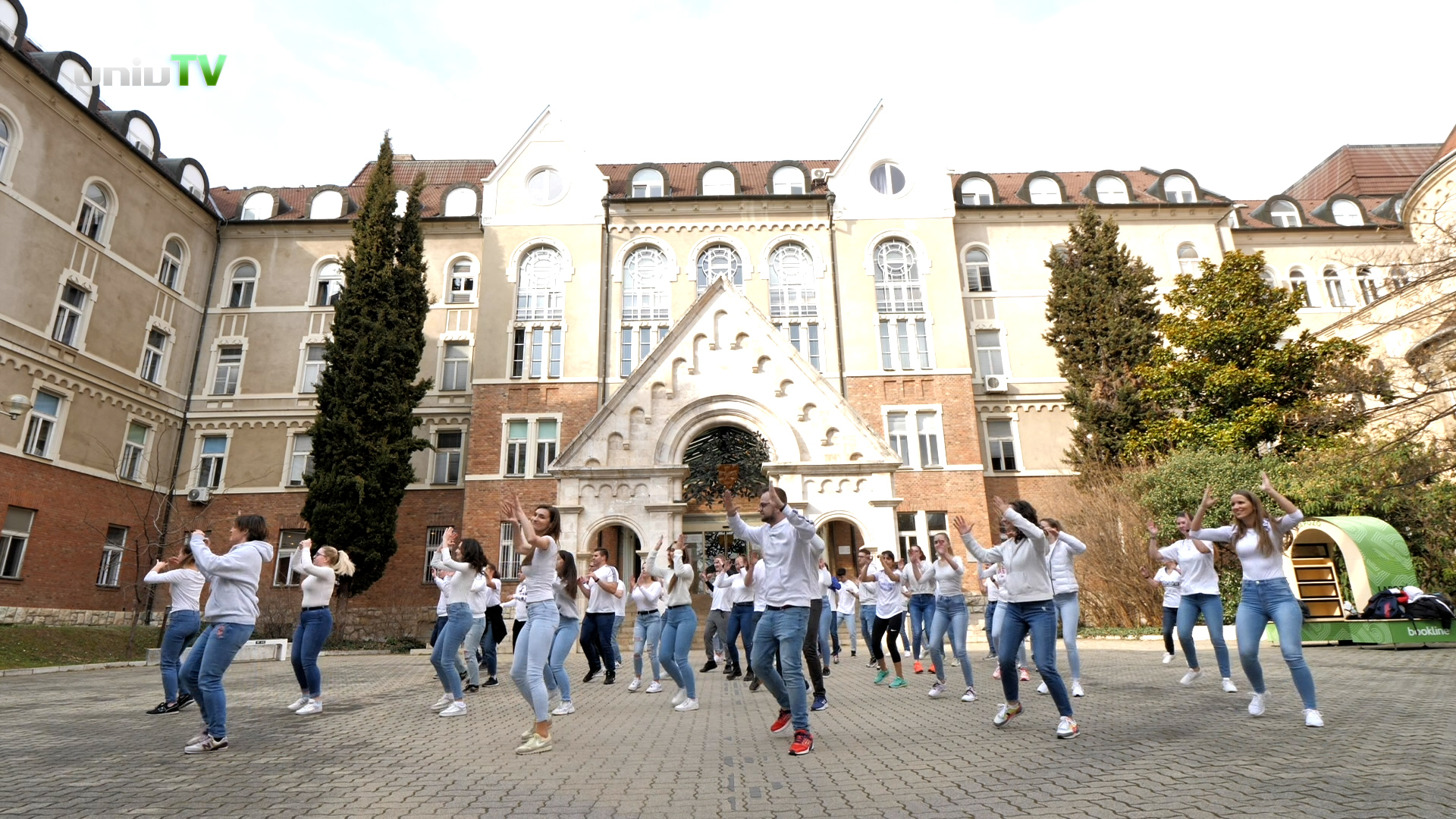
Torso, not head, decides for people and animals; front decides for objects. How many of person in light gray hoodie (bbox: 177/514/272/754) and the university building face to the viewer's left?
1

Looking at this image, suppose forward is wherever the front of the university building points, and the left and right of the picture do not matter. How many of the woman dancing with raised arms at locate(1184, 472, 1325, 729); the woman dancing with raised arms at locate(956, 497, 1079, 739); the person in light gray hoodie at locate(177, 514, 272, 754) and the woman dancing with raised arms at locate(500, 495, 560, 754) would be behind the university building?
0

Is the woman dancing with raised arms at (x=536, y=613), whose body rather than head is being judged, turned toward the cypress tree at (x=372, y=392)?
no

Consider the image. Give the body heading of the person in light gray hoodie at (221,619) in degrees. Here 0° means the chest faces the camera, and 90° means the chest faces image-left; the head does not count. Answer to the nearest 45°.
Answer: approximately 90°

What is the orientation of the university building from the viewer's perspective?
toward the camera

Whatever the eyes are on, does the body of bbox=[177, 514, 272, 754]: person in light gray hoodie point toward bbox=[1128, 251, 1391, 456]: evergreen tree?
no

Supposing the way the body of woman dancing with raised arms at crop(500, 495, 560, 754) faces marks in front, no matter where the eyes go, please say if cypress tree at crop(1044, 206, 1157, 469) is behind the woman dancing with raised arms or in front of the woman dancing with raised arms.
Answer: behind

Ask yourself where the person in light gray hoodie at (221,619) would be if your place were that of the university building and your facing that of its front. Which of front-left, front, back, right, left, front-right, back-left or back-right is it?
front

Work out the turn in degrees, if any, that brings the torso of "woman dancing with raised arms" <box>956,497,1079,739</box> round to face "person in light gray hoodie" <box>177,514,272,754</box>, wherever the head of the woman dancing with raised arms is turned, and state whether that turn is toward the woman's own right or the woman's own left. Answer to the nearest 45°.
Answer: approximately 45° to the woman's own right

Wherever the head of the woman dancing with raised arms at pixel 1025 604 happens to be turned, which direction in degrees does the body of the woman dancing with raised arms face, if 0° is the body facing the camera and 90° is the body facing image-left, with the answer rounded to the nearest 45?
approximately 45°

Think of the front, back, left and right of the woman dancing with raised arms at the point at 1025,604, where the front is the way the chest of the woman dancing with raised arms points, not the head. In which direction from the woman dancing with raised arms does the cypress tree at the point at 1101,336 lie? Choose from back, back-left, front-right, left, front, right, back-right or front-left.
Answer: back-right

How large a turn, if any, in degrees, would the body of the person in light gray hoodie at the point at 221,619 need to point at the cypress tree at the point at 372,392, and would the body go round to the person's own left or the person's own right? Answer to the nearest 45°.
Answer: approximately 90° to the person's own right
